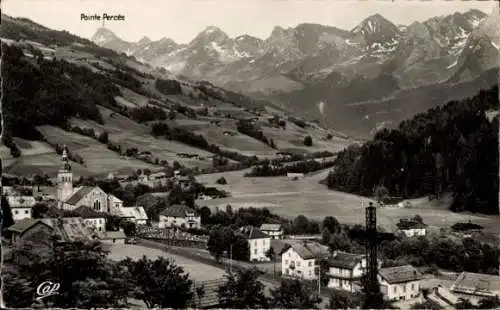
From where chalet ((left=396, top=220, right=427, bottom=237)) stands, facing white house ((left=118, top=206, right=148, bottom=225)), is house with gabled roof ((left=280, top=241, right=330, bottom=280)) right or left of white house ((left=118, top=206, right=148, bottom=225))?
left

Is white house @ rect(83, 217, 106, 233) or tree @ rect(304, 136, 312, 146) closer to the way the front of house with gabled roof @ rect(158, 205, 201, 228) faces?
the white house

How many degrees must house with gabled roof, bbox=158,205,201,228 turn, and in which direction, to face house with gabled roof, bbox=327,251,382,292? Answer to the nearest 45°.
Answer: approximately 45° to its left

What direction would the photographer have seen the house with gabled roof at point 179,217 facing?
facing the viewer

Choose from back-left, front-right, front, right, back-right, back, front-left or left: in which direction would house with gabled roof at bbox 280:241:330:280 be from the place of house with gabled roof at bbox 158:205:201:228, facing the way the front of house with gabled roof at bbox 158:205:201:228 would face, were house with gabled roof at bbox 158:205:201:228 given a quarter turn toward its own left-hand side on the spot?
front-right

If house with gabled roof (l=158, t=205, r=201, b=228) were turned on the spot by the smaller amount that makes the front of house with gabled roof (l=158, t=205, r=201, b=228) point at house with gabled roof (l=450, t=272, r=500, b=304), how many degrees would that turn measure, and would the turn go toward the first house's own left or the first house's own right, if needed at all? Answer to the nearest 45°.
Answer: approximately 45° to the first house's own left

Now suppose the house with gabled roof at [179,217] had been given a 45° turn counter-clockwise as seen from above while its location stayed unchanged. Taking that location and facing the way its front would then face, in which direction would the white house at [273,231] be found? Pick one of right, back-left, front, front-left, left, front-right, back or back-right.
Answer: front

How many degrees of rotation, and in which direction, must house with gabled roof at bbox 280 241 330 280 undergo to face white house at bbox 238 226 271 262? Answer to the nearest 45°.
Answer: approximately 90° to its right

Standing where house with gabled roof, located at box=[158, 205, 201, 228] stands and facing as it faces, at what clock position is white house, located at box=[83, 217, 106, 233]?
The white house is roughly at 2 o'clock from the house with gabled roof.

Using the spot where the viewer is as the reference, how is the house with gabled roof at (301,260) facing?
facing the viewer and to the left of the viewer

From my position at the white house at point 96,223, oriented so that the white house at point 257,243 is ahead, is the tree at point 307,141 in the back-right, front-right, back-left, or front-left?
front-left

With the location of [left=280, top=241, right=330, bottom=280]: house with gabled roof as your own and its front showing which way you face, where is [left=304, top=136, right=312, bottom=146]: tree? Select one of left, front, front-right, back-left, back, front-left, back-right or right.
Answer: back-right

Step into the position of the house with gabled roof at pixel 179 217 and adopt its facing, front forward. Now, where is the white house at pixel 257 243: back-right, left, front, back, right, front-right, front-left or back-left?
front-left

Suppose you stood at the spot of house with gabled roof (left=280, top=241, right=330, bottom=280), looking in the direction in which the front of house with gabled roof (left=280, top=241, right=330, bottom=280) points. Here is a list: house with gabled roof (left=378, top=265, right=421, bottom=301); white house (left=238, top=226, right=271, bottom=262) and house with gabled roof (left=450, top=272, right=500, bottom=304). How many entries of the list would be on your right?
1

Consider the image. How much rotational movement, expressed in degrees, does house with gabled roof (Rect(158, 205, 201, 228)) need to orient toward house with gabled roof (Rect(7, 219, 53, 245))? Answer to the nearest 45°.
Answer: approximately 45° to its right
